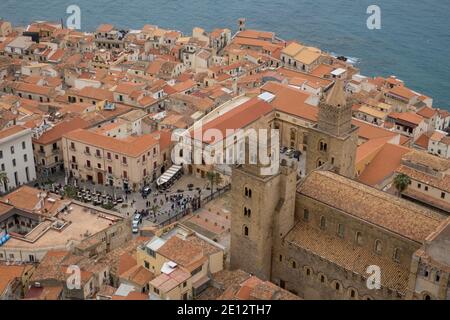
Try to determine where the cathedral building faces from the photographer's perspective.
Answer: facing away from the viewer and to the left of the viewer
